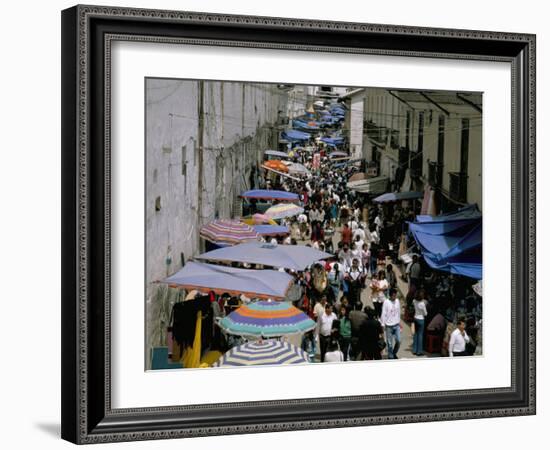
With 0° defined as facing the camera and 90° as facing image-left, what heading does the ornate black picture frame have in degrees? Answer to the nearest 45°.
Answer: approximately 315°
